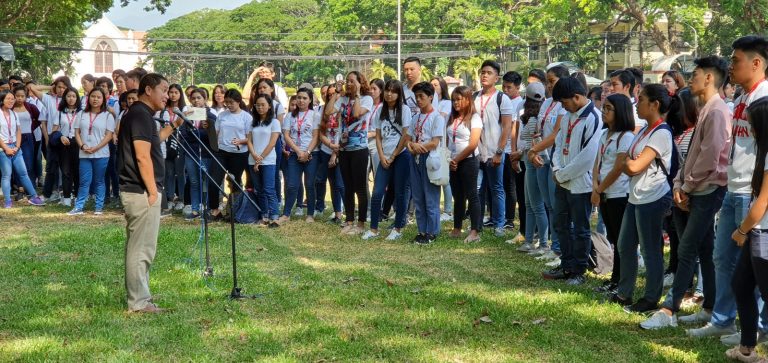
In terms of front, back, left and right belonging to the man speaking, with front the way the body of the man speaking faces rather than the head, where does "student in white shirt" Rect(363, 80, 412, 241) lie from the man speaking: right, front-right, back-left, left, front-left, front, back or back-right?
front-left

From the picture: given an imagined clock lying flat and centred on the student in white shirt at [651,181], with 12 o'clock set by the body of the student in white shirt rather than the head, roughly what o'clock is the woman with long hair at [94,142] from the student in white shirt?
The woman with long hair is roughly at 1 o'clock from the student in white shirt.

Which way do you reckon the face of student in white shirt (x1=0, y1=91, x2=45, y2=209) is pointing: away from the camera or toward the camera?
toward the camera

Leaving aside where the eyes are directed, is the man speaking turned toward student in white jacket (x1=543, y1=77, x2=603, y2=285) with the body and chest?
yes

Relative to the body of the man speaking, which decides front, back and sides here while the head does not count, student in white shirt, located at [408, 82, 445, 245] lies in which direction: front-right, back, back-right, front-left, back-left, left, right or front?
front-left

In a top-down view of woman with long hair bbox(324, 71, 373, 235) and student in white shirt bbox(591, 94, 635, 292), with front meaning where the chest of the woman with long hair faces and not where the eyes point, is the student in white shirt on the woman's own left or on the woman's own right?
on the woman's own left

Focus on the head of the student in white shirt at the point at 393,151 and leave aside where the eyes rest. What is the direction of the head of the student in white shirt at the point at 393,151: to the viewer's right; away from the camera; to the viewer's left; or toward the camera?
toward the camera

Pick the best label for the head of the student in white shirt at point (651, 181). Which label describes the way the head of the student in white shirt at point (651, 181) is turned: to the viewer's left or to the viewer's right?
to the viewer's left

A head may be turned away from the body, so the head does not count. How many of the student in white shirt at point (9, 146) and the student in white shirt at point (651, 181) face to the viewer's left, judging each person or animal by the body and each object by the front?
1

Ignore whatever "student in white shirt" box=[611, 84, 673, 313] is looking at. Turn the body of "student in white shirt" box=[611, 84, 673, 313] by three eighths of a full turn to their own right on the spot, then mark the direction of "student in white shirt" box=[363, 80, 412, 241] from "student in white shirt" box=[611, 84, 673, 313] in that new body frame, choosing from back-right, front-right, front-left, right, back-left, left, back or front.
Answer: left

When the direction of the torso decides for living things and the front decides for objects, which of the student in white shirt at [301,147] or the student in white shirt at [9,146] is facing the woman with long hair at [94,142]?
the student in white shirt at [9,146]

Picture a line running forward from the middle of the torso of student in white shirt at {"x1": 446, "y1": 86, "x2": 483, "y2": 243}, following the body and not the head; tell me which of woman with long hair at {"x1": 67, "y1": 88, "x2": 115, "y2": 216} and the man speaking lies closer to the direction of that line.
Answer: the man speaking

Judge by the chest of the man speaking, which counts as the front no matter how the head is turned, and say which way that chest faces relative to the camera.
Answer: to the viewer's right
